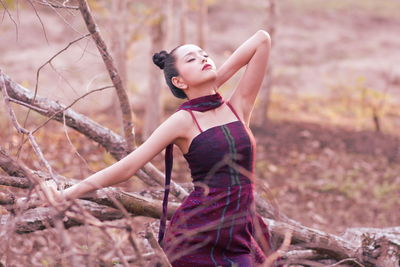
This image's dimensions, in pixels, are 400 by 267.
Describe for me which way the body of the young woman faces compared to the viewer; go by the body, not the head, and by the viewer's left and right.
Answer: facing the viewer and to the right of the viewer

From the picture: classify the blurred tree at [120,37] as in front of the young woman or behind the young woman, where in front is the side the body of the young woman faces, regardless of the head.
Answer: behind

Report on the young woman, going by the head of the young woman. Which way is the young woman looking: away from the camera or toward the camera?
toward the camera

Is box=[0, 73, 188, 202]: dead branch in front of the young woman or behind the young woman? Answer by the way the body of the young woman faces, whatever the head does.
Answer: behind

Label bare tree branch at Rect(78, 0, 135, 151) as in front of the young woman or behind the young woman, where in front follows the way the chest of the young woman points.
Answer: behind
